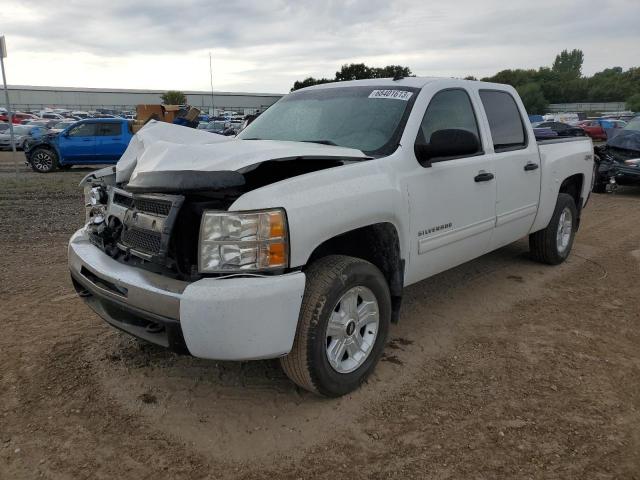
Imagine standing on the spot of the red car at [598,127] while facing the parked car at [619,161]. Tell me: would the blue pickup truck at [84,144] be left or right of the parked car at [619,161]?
right

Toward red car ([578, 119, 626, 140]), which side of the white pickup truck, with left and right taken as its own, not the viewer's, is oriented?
back

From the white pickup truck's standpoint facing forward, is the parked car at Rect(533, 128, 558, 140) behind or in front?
behind

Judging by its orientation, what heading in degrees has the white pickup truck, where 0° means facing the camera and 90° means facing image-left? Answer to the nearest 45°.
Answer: approximately 45°

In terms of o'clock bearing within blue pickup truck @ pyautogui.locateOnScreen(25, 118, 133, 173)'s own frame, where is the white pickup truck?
The white pickup truck is roughly at 9 o'clock from the blue pickup truck.

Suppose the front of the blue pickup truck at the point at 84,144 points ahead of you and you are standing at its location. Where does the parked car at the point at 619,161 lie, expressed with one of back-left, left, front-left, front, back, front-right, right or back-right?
back-left

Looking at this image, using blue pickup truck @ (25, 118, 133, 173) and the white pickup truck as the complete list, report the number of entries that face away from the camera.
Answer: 0

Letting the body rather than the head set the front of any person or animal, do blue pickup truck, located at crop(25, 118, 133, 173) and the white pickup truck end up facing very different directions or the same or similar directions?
same or similar directions

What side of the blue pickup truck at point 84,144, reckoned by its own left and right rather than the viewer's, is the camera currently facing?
left

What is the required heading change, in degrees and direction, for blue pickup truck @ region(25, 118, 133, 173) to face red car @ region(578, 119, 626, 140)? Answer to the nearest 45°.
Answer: approximately 180°

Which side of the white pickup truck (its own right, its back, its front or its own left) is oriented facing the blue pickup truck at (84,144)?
right

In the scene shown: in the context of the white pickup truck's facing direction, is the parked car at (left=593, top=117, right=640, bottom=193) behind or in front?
behind
